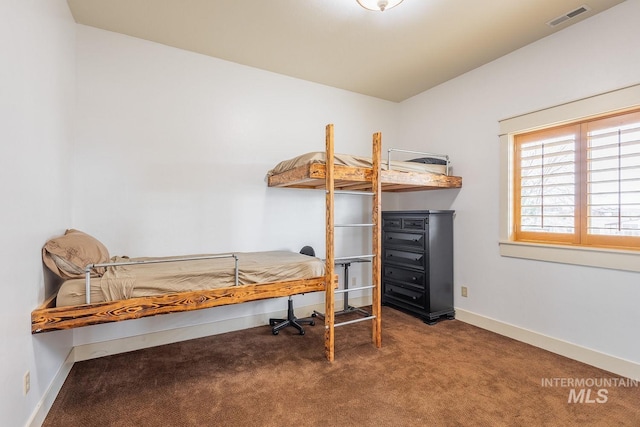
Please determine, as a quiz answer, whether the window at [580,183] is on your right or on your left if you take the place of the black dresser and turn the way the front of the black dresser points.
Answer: on your left

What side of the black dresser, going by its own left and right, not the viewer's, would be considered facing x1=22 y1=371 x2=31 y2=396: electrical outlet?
front

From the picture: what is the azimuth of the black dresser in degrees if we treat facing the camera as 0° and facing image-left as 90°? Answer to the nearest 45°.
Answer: approximately 45°

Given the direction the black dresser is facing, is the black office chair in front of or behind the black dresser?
in front
